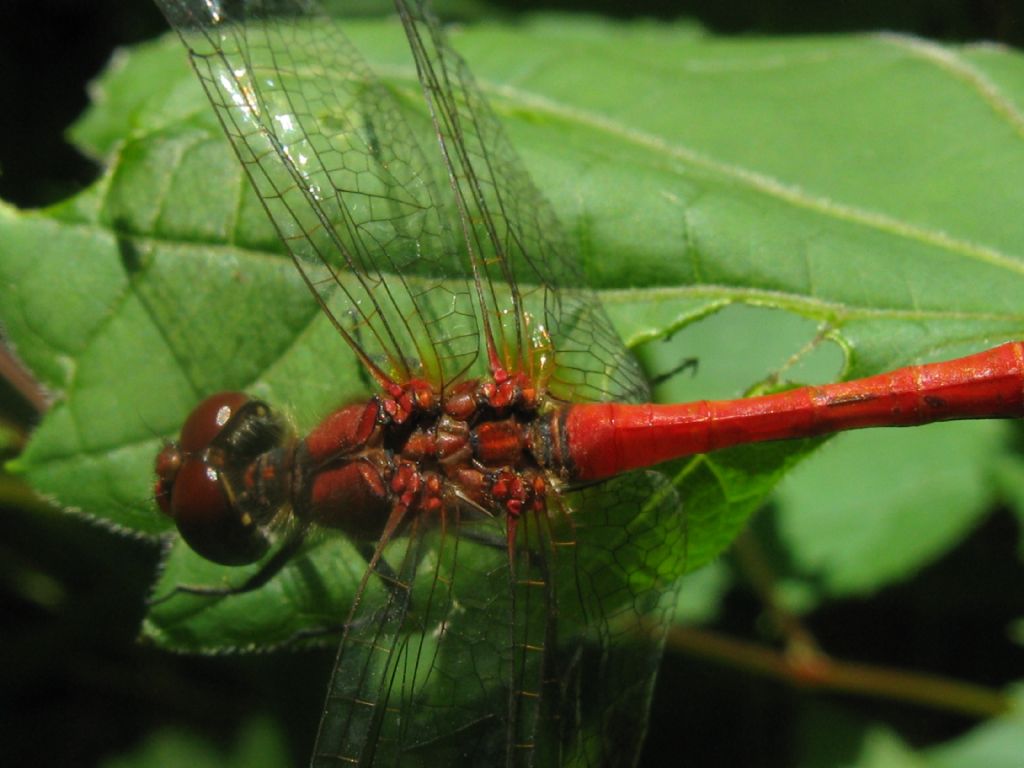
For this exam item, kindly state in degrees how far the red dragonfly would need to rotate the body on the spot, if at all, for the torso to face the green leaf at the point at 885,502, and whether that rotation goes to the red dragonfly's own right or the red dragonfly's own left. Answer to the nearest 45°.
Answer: approximately 135° to the red dragonfly's own right

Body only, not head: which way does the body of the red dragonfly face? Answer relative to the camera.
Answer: to the viewer's left
